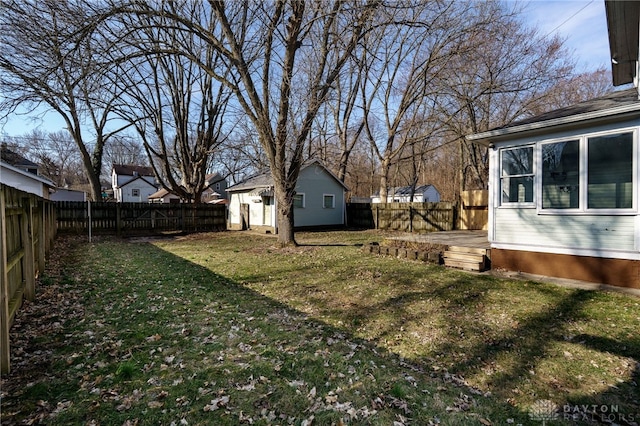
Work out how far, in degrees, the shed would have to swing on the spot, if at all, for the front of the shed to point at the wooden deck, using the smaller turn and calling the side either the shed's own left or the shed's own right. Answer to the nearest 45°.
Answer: approximately 45° to the shed's own left

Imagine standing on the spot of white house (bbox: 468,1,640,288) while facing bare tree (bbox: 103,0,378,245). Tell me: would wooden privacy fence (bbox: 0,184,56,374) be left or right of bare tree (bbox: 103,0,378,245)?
left

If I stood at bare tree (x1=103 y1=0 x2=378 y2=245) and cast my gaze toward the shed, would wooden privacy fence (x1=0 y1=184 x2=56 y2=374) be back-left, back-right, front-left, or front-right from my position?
back-left

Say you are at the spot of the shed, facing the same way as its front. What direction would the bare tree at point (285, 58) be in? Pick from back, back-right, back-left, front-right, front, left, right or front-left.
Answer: front-left

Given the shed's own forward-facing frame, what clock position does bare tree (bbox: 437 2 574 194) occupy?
The bare tree is roughly at 8 o'clock from the shed.

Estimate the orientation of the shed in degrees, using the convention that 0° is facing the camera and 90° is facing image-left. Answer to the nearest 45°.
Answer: approximately 45°

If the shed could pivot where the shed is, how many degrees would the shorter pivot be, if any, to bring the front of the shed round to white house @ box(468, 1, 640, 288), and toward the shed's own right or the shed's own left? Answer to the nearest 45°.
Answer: approximately 45° to the shed's own left

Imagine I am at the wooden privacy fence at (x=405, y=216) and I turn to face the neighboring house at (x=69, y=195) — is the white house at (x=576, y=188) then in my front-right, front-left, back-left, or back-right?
back-left

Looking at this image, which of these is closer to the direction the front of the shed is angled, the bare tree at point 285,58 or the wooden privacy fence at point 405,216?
the bare tree

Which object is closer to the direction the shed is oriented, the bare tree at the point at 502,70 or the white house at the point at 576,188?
the white house

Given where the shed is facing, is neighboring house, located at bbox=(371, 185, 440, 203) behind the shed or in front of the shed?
behind

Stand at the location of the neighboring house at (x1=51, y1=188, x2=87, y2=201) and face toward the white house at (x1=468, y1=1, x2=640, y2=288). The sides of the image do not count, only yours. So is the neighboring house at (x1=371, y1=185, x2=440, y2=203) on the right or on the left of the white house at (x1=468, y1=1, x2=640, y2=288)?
left
